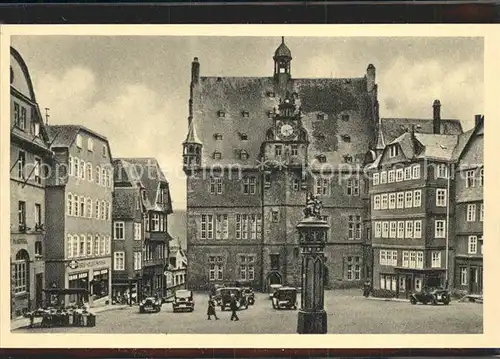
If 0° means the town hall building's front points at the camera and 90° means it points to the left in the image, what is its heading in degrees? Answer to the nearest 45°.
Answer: approximately 0°

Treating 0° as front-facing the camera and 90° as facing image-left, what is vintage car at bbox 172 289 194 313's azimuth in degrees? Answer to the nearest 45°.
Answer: approximately 0°

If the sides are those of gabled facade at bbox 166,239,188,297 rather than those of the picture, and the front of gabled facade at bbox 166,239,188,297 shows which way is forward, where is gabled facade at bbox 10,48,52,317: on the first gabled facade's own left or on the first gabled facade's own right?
on the first gabled facade's own right

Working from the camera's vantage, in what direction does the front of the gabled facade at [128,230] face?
facing the viewer and to the right of the viewer

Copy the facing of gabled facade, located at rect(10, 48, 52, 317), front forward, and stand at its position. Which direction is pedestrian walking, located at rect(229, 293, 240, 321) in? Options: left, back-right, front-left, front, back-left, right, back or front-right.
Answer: front-left

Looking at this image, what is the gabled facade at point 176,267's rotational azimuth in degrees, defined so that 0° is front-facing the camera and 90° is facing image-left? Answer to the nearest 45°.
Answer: approximately 315°

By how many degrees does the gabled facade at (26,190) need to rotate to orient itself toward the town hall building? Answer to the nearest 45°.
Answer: approximately 45° to its left

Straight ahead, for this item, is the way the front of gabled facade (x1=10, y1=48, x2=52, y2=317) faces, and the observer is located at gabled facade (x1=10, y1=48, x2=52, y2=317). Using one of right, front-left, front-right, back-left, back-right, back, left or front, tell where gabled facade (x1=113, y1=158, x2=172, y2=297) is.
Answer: front-left

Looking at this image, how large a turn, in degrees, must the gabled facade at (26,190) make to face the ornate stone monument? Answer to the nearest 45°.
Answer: approximately 45° to its left

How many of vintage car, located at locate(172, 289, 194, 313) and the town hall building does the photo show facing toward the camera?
2

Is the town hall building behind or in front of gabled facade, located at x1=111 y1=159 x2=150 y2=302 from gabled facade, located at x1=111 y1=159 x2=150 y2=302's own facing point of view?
in front
